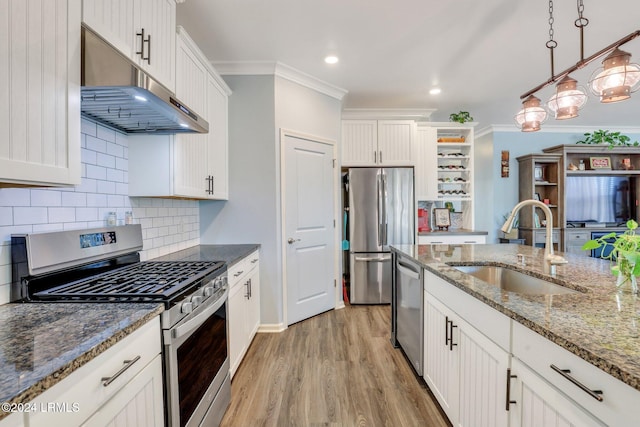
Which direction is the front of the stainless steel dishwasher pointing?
to the viewer's left

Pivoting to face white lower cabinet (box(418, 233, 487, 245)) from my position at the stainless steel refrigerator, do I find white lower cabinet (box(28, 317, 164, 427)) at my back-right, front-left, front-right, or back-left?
back-right

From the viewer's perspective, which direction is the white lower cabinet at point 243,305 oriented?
to the viewer's right

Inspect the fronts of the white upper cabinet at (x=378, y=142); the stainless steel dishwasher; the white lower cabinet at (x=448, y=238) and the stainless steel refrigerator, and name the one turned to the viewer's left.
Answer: the stainless steel dishwasher

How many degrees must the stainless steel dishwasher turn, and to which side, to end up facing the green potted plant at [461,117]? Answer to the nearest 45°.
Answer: approximately 90° to its right

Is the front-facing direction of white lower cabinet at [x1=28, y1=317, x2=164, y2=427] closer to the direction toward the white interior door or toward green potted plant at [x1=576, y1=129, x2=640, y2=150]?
the green potted plant
